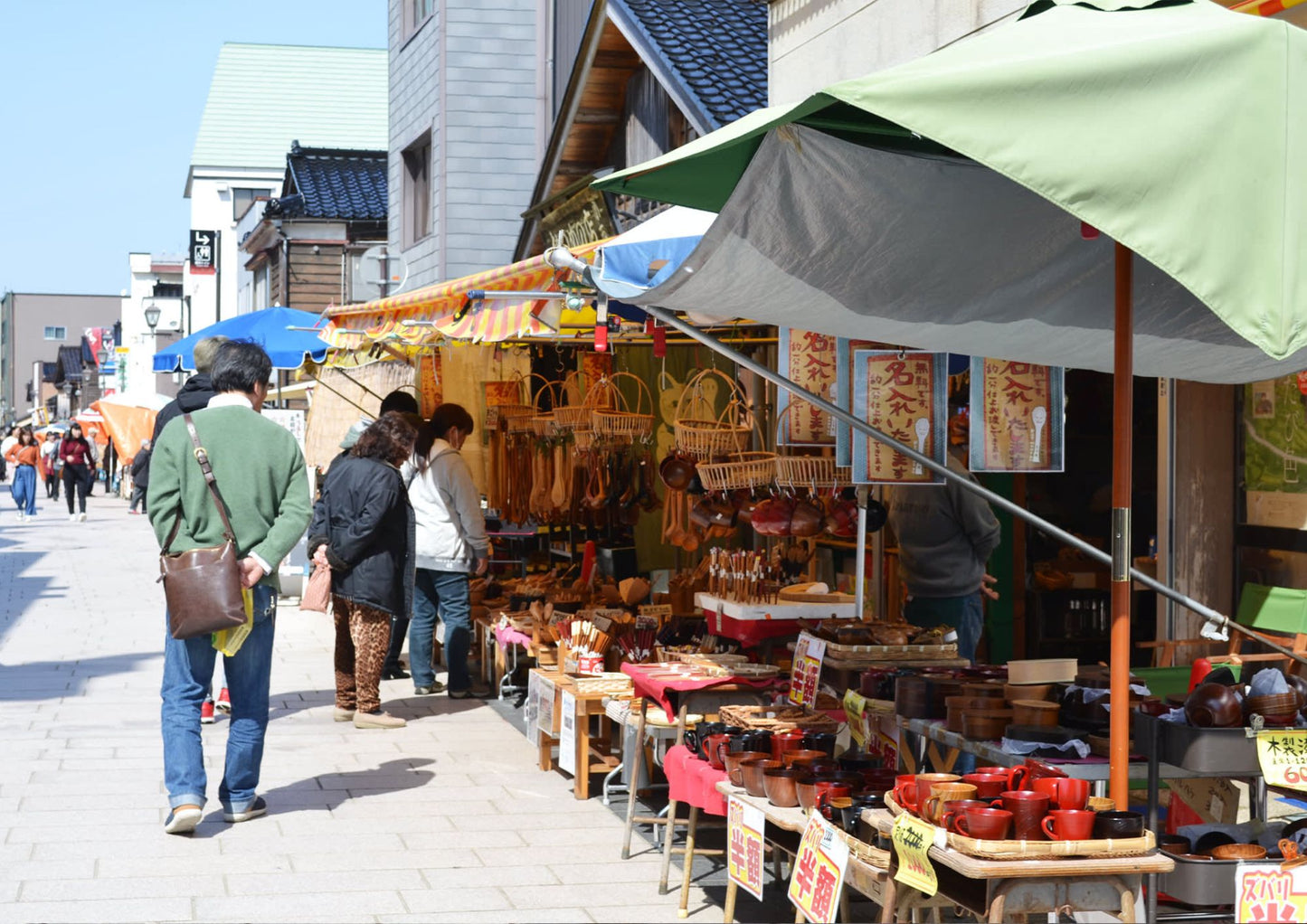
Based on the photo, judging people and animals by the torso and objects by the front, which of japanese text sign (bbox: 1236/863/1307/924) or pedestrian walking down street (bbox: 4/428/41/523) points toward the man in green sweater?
the pedestrian walking down street

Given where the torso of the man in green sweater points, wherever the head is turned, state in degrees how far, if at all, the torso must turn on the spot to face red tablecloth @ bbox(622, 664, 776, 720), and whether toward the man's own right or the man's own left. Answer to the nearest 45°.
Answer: approximately 90° to the man's own right

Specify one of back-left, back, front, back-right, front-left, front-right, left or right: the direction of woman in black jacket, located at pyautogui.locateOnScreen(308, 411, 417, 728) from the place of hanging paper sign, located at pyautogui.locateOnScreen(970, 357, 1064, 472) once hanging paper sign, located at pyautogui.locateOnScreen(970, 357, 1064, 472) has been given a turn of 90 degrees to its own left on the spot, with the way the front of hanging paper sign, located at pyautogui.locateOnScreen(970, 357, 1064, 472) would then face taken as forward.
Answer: back-left

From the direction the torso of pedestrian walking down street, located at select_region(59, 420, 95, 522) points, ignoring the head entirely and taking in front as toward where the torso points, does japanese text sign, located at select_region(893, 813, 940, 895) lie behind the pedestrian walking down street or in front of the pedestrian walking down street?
in front

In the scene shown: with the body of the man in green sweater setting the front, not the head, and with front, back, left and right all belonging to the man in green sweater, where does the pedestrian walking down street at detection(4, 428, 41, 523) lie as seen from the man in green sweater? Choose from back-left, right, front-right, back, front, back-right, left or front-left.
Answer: front

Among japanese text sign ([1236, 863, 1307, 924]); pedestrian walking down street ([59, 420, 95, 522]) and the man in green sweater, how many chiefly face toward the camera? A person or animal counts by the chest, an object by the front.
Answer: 2

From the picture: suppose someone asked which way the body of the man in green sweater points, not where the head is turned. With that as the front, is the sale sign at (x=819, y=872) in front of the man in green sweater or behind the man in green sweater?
behind

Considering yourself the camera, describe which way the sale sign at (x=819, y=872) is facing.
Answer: facing the viewer and to the left of the viewer

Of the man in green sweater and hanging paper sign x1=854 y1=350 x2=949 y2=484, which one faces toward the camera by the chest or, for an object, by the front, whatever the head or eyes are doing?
the hanging paper sign

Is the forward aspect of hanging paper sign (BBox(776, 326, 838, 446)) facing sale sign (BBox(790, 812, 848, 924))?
yes

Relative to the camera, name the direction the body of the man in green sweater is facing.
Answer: away from the camera

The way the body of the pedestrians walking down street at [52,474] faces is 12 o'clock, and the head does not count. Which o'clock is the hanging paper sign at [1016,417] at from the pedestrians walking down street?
The hanging paper sign is roughly at 12 o'clock from the pedestrians walking down street.

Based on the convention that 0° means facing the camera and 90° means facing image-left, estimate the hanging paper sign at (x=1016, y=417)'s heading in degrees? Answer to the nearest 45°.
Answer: approximately 0°

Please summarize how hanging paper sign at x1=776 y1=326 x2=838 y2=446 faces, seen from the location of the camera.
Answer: facing the viewer

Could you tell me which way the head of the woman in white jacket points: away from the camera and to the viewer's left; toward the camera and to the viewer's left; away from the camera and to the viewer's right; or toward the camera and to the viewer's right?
away from the camera and to the viewer's right

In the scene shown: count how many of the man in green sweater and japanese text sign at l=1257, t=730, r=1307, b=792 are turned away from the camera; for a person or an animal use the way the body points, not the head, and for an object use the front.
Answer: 1

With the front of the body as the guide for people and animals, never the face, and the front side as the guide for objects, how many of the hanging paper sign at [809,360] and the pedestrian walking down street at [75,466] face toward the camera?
2

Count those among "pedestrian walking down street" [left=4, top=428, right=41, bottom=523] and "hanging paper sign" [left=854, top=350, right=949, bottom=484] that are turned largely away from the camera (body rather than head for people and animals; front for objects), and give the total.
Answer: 0

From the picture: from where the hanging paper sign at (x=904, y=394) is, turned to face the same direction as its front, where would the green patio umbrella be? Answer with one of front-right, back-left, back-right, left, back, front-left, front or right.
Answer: front

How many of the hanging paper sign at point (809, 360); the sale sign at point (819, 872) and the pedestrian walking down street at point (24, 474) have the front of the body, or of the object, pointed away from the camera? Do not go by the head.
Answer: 0

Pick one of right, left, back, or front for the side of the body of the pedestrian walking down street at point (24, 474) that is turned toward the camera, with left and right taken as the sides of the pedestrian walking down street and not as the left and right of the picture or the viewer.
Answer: front
